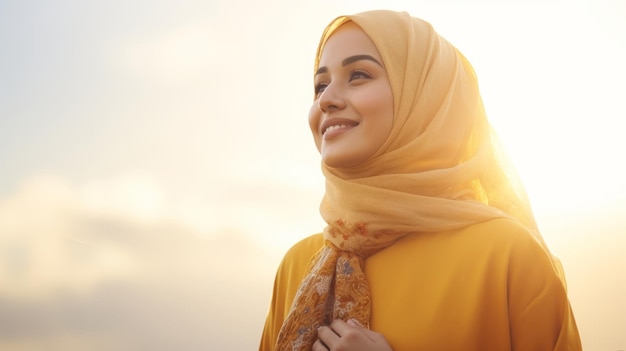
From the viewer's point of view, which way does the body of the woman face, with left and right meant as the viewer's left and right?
facing the viewer and to the left of the viewer

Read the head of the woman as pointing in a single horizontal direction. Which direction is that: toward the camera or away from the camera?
toward the camera
